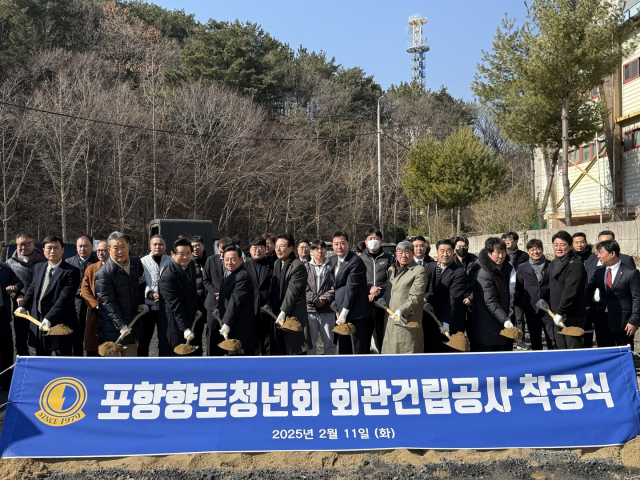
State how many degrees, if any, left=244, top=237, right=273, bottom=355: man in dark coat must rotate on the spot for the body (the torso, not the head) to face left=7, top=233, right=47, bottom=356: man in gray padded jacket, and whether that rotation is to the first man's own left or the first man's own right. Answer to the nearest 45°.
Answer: approximately 90° to the first man's own right

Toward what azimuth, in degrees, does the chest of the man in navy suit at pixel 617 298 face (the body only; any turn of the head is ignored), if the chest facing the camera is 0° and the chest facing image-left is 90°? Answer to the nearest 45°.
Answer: approximately 45°

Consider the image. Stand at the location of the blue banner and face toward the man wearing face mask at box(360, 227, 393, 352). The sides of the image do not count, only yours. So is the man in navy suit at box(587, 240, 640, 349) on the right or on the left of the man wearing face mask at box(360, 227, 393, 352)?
right

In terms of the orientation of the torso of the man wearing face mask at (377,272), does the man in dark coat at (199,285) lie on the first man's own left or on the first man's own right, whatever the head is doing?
on the first man's own right

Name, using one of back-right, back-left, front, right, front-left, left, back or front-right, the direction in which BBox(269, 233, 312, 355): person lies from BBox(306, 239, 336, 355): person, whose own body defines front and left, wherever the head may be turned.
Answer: front-right

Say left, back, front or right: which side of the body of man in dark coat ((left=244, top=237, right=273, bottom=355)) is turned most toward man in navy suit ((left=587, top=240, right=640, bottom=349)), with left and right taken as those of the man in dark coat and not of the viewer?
left

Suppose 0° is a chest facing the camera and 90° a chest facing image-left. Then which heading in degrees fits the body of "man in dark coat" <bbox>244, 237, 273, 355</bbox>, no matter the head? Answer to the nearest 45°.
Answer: approximately 0°

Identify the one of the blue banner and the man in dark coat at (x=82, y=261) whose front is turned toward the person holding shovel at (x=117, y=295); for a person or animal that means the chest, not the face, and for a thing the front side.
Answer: the man in dark coat

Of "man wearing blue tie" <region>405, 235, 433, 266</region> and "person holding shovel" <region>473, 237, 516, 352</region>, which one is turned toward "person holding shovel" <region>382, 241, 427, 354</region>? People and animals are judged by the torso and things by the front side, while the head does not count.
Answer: the man wearing blue tie

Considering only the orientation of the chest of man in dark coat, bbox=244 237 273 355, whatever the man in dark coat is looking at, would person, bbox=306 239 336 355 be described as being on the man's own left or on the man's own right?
on the man's own left
